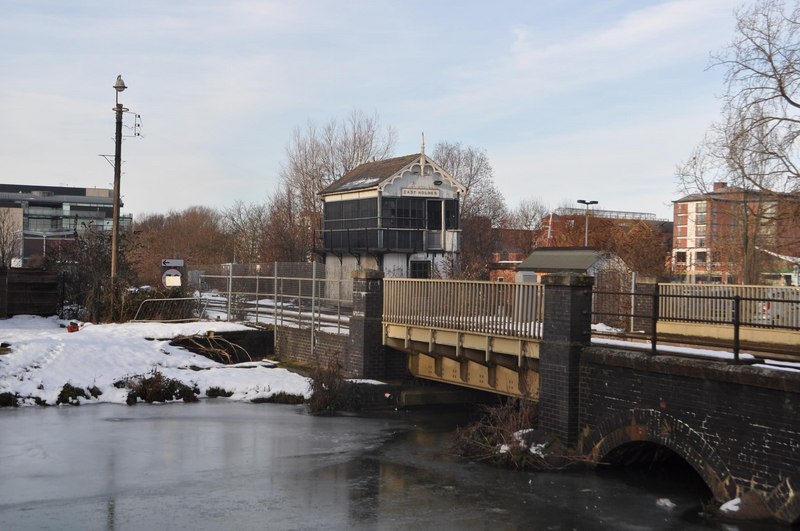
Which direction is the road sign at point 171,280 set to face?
toward the camera

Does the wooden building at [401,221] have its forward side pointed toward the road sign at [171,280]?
no

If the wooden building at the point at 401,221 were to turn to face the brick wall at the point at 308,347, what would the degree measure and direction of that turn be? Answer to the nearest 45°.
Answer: approximately 45° to its right

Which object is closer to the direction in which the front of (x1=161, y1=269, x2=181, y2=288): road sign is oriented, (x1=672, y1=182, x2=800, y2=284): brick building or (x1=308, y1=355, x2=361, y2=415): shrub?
the shrub

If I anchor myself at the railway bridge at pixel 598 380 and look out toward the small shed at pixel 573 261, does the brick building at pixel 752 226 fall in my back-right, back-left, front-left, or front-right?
front-right

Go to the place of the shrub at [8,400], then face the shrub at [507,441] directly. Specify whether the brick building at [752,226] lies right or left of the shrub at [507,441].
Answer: left

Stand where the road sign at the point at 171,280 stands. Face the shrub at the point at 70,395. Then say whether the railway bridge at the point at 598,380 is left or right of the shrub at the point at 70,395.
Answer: left

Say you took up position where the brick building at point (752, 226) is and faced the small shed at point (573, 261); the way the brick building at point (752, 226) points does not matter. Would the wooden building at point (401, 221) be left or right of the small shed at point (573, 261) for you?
right

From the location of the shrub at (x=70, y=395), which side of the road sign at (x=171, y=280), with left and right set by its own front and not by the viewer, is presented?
front

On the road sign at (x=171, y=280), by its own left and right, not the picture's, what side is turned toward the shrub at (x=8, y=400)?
front

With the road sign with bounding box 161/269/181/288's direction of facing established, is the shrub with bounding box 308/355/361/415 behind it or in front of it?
in front

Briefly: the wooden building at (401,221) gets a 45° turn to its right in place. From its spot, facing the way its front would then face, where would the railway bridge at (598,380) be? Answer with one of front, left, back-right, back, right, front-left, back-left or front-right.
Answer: front

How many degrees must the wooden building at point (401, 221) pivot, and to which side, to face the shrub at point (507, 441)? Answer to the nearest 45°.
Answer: approximately 45° to its right

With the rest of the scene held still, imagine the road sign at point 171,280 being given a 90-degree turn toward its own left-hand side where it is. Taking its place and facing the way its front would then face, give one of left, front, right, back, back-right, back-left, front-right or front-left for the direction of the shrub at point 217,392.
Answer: right

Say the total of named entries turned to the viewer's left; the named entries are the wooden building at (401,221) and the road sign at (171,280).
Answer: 0

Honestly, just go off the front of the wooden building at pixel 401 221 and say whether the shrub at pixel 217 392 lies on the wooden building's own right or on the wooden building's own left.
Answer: on the wooden building's own right
